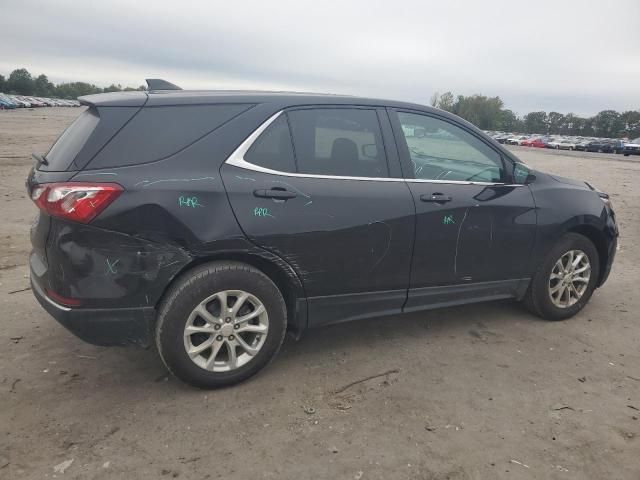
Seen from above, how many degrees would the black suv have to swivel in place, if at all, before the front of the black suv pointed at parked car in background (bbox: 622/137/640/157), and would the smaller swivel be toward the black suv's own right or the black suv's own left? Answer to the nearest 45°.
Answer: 0° — it already faces it

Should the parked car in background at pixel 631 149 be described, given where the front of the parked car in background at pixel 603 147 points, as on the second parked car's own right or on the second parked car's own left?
on the second parked car's own left

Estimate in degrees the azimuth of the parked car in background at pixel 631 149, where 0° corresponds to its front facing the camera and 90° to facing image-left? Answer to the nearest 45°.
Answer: approximately 45°

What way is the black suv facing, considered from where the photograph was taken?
facing away from the viewer and to the right of the viewer

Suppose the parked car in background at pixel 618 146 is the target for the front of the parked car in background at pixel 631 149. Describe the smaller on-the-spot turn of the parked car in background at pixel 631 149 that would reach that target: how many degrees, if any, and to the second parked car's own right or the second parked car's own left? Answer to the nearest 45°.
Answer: approximately 135° to the second parked car's own right

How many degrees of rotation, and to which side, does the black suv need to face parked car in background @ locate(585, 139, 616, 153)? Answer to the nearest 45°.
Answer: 0° — it already faces it
